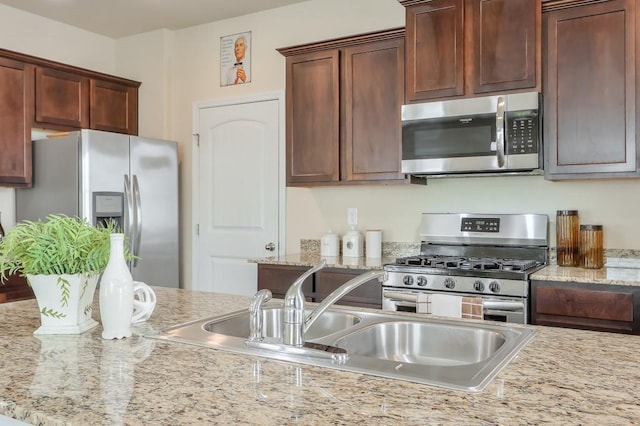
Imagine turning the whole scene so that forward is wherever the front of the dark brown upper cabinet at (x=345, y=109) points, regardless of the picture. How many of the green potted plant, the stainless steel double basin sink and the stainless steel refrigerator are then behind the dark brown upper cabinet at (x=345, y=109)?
0

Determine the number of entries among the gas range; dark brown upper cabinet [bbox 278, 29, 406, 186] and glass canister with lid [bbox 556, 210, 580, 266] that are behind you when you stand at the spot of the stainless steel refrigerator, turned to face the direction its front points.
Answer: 0

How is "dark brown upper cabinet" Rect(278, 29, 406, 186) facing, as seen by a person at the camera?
facing the viewer and to the left of the viewer

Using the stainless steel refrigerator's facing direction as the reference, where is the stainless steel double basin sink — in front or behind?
in front

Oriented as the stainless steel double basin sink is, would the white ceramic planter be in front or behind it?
behind

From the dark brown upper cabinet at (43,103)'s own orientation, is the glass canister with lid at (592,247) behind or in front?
in front

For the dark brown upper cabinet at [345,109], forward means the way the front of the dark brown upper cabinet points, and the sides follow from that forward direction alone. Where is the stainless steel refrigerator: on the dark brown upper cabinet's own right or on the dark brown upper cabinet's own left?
on the dark brown upper cabinet's own right

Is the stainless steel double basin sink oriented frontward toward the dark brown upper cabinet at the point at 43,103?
no

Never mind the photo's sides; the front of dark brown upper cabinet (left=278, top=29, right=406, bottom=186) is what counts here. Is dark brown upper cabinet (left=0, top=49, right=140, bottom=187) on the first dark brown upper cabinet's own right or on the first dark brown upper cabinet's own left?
on the first dark brown upper cabinet's own right

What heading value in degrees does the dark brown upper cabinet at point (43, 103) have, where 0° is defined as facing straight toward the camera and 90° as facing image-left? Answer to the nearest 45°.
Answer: approximately 315°

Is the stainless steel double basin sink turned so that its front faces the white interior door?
no

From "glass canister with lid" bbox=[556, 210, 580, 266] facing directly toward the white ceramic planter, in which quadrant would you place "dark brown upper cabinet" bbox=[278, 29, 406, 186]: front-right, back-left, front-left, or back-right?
front-right

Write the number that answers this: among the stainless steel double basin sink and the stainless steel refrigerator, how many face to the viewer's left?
0

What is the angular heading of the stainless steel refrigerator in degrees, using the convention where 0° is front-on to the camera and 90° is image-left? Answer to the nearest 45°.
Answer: approximately 315°
